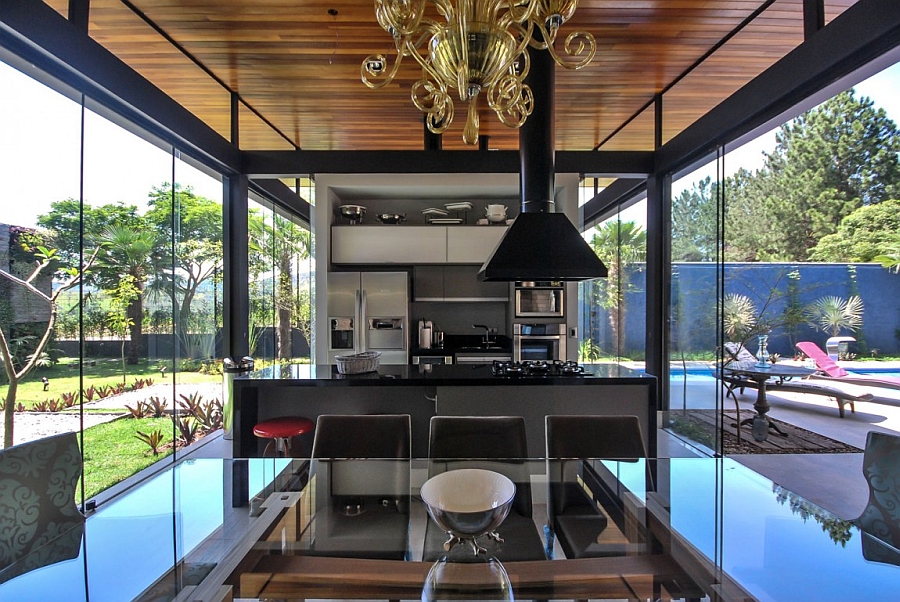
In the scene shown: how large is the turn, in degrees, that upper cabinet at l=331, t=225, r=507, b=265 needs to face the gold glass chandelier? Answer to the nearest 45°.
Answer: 0° — it already faces it

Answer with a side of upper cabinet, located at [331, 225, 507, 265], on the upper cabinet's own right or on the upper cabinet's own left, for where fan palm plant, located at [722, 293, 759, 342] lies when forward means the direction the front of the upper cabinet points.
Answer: on the upper cabinet's own left

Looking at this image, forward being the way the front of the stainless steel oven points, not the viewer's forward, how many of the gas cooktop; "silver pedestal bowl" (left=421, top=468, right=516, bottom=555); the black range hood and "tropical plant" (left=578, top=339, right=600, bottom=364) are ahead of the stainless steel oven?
3

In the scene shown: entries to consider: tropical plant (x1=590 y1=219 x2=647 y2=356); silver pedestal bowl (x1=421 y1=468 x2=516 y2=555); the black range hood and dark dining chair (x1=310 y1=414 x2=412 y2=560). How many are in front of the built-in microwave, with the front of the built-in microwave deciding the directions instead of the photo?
3
